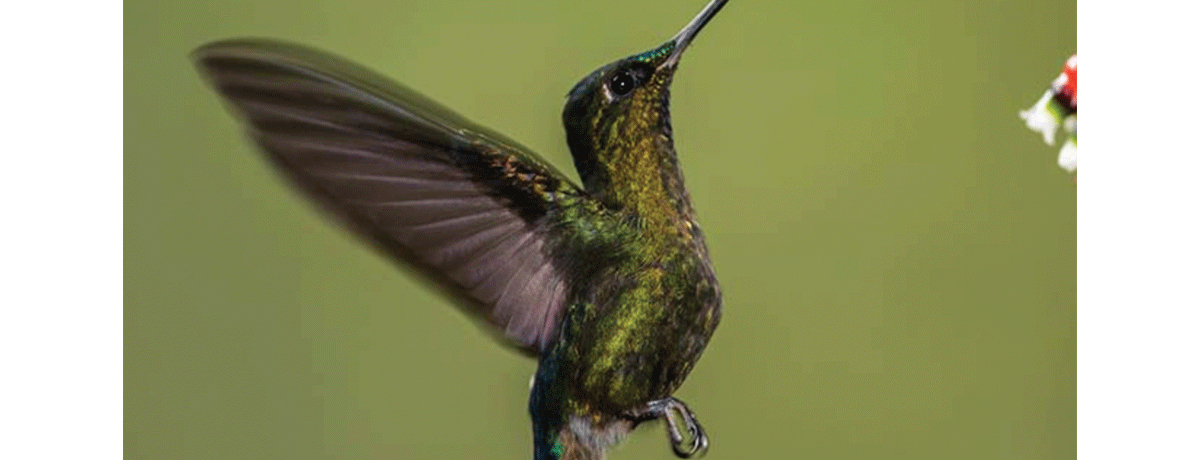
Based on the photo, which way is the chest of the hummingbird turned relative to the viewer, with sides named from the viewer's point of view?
facing to the right of the viewer
